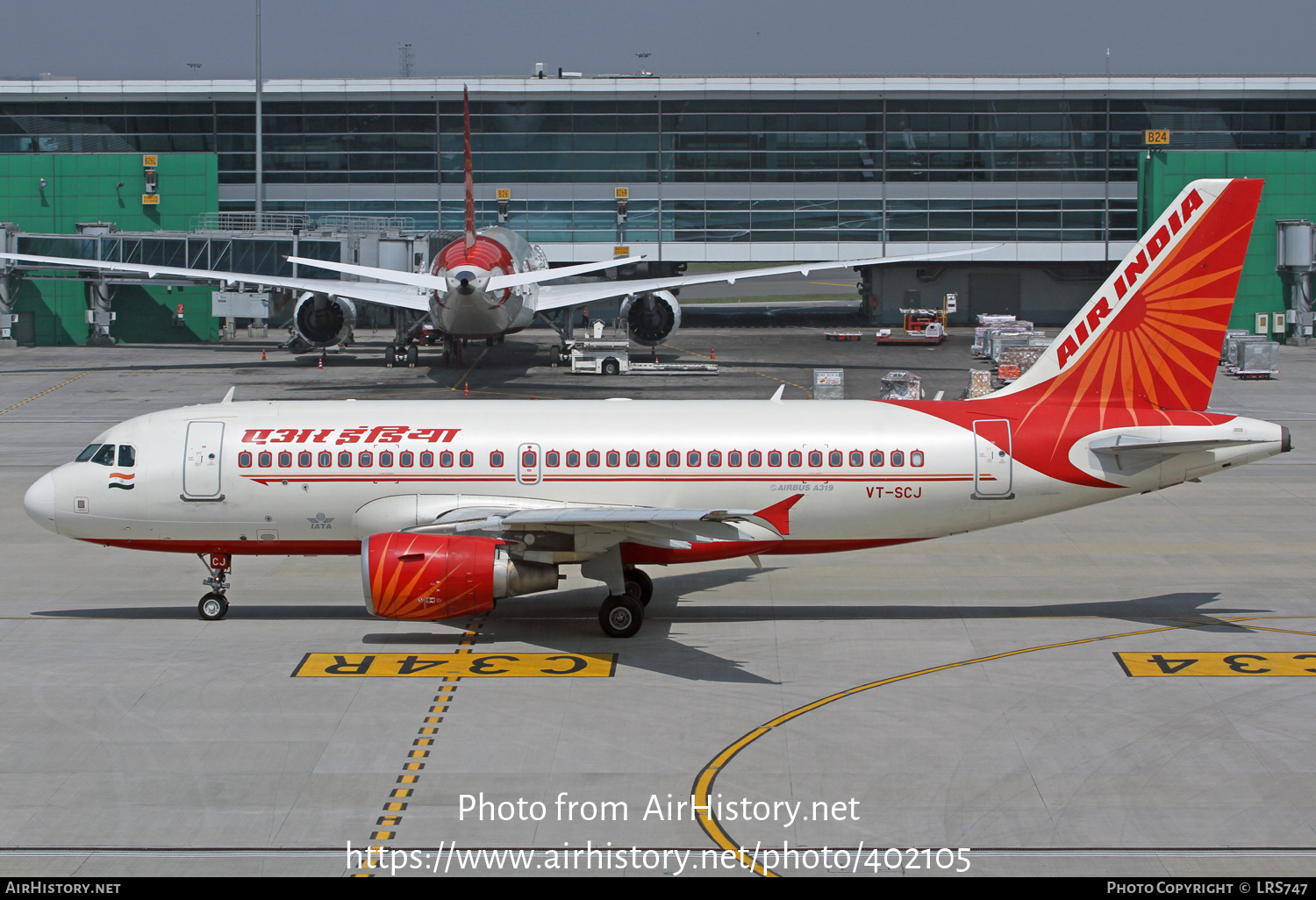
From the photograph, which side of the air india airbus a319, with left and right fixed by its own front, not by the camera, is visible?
left
